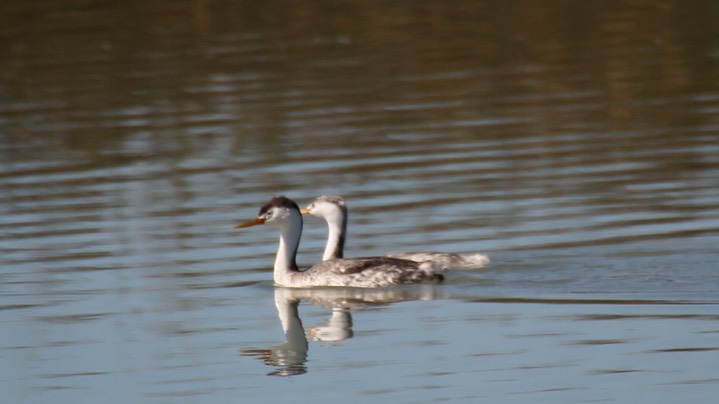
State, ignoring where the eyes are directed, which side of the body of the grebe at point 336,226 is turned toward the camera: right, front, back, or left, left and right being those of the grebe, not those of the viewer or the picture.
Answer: left

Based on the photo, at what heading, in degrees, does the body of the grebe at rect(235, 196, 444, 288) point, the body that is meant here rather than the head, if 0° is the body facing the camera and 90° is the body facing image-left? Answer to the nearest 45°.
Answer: approximately 90°
